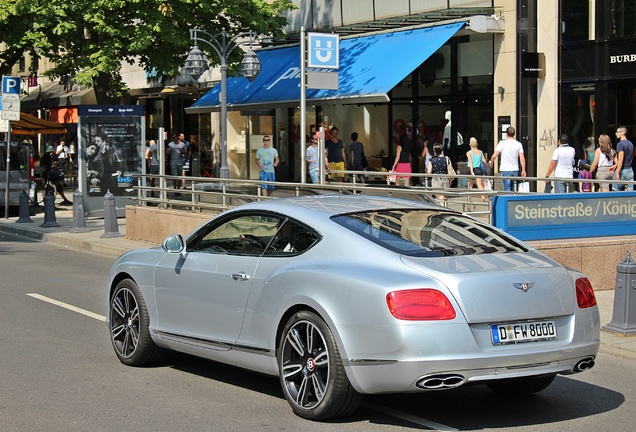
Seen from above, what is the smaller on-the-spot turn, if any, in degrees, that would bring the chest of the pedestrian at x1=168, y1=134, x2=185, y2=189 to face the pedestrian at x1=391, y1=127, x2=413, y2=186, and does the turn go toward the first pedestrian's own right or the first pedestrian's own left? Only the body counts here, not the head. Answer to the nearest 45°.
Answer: approximately 90° to the first pedestrian's own left

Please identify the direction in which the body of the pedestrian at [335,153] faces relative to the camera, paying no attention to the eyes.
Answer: toward the camera

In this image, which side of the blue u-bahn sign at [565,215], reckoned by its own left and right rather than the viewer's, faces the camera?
front

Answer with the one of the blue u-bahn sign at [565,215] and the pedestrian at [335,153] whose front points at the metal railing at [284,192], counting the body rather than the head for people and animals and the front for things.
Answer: the pedestrian

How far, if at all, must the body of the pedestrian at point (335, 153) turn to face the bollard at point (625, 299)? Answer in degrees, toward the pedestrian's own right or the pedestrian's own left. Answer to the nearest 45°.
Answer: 0° — they already face it

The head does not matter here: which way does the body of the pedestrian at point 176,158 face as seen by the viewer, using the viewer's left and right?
facing the viewer

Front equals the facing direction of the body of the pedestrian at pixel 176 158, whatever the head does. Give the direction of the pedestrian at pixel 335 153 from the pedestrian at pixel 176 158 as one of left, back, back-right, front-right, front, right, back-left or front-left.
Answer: front-left

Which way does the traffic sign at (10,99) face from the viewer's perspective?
toward the camera

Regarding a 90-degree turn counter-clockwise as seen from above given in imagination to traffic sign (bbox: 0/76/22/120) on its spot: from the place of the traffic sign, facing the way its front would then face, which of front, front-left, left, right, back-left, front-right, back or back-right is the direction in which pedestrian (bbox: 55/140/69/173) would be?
left

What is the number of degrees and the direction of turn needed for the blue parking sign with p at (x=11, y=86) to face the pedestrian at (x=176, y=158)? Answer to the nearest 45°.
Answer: approximately 135° to its left

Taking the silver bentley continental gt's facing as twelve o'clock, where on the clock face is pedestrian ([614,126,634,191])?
The pedestrian is roughly at 2 o'clock from the silver bentley continental gt.

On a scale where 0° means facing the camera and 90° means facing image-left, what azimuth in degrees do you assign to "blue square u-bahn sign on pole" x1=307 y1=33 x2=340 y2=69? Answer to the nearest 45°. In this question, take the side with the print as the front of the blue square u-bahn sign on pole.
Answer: approximately 0°
